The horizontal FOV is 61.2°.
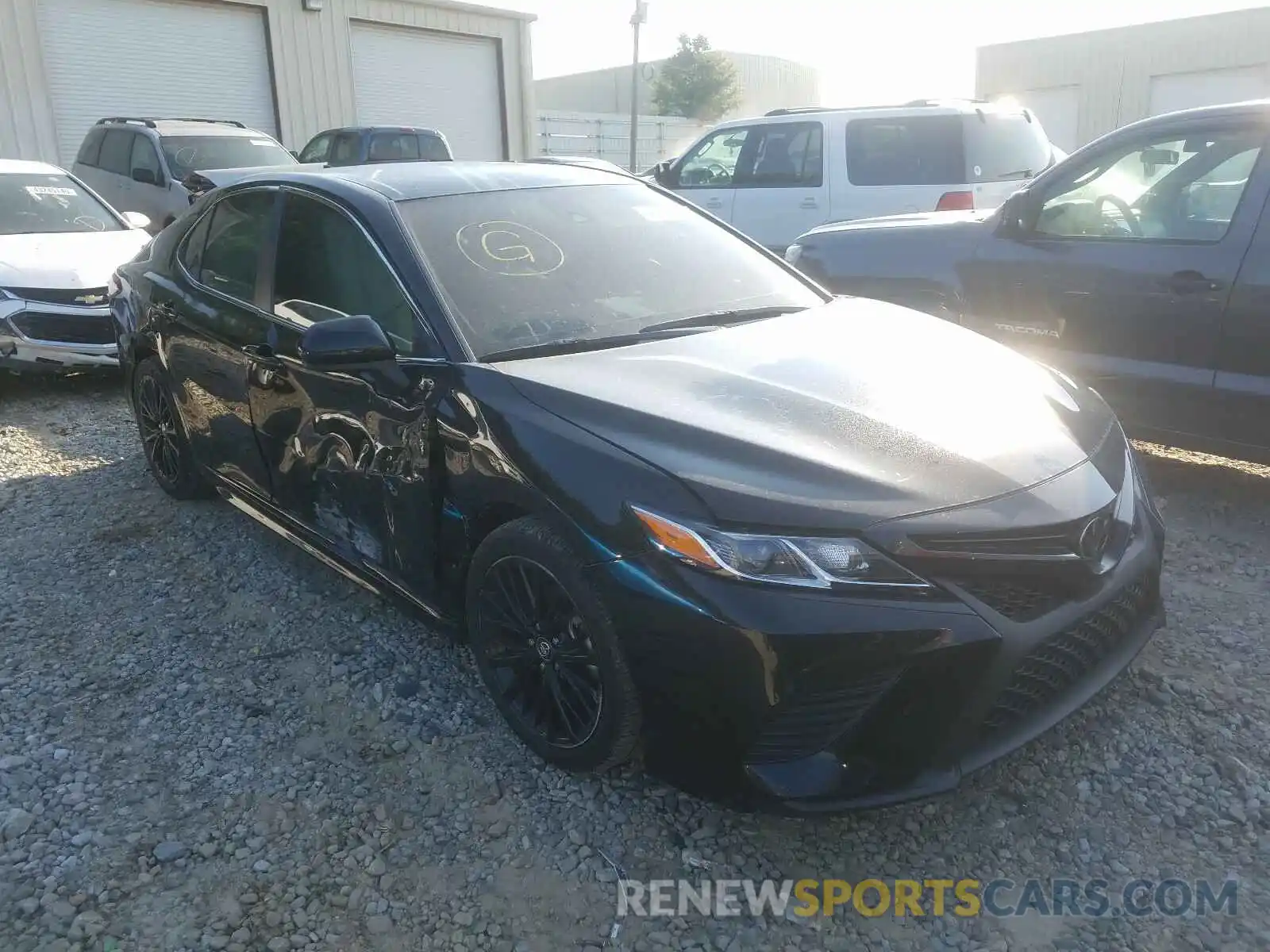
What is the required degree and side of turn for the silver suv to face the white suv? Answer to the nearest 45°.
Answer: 0° — it already faces it

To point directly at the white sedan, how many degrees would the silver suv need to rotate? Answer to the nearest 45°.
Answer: approximately 45° to its right

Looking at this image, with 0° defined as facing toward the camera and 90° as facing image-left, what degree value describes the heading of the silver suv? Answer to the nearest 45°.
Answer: approximately 315°

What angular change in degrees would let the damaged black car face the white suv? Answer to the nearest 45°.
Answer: approximately 135° to its left

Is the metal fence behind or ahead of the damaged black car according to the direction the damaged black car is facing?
behind

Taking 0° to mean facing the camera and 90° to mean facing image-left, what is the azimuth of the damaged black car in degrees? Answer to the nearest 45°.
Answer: approximately 315°

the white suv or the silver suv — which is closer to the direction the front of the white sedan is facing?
the white suv

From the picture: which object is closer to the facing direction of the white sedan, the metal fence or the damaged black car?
the damaged black car

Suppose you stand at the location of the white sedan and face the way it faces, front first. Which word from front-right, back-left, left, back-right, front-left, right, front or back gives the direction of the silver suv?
back-left

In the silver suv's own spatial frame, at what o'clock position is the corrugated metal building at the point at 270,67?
The corrugated metal building is roughly at 8 o'clock from the silver suv.
